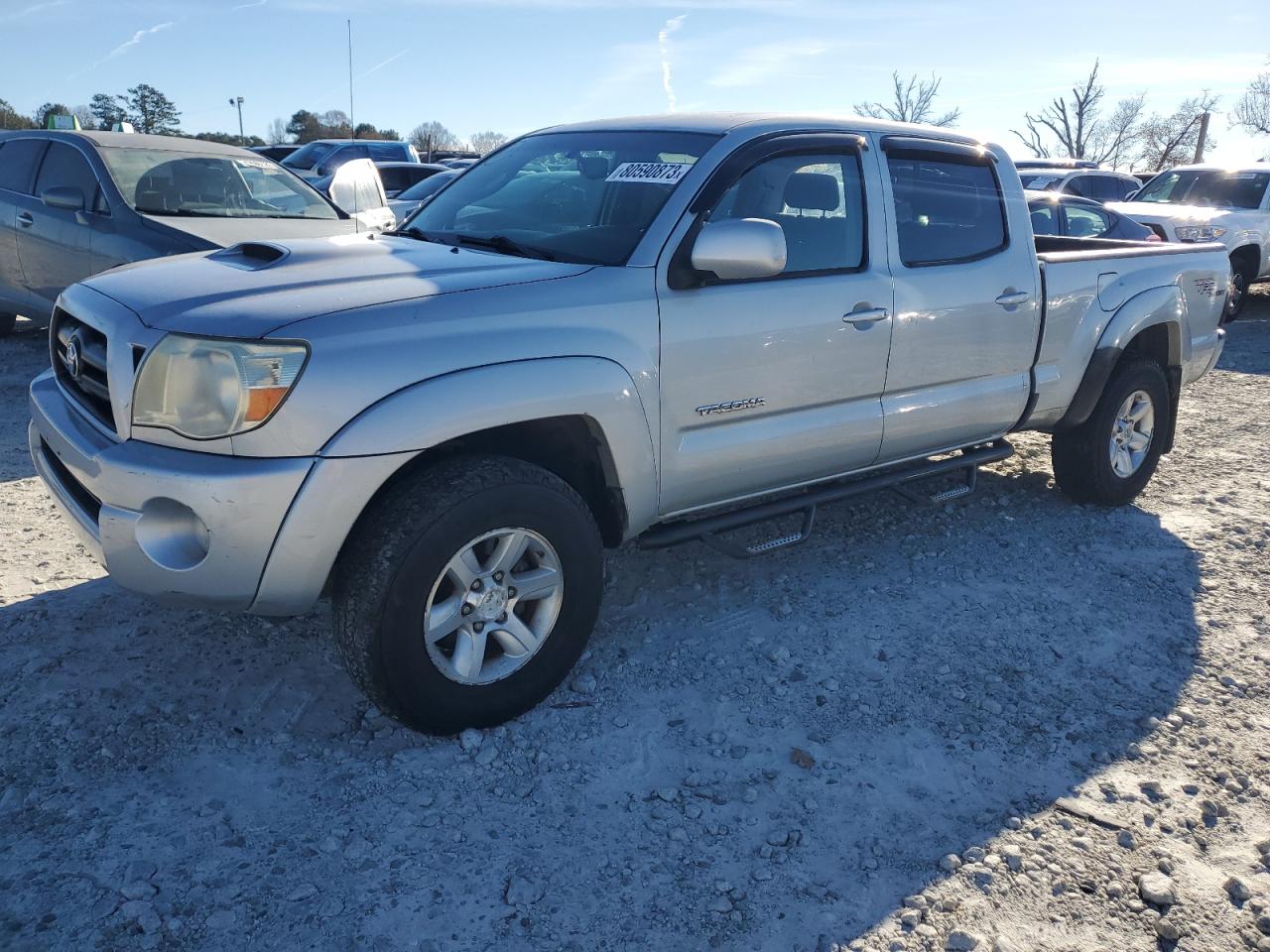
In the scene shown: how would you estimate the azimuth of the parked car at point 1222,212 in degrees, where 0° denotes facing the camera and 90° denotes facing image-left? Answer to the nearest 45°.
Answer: approximately 45°

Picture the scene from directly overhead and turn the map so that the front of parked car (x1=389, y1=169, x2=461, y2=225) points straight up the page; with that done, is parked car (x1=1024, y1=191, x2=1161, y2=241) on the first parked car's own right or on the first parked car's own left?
on the first parked car's own left

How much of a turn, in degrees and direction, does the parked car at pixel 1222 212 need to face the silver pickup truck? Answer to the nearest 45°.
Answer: approximately 45° to its left

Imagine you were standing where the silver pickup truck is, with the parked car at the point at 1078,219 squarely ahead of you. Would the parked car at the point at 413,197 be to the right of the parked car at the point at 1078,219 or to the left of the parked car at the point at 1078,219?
left

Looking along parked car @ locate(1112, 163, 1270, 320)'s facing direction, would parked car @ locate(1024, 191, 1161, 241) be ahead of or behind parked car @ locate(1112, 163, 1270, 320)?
ahead

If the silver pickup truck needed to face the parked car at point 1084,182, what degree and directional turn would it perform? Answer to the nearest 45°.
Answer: approximately 180°

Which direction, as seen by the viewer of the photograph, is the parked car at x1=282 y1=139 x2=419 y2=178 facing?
facing the viewer and to the left of the viewer

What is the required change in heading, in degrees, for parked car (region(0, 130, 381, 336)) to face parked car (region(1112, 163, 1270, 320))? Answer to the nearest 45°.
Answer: approximately 45° to its left

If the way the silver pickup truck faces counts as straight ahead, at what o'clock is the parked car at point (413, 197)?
The parked car is roughly at 4 o'clock from the silver pickup truck.

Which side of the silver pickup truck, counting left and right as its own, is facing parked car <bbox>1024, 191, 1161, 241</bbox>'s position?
back

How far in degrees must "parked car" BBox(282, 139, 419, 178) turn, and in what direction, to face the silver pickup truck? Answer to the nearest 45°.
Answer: approximately 45° to its left

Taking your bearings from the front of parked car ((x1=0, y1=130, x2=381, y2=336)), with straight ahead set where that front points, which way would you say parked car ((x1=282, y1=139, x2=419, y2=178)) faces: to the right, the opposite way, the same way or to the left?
to the right

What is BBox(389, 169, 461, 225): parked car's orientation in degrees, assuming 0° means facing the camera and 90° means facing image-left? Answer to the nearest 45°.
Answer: approximately 45°

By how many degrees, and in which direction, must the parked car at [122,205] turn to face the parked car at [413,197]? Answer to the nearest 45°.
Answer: approximately 90° to its left

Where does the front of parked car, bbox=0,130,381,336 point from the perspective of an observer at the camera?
facing the viewer and to the right of the viewer

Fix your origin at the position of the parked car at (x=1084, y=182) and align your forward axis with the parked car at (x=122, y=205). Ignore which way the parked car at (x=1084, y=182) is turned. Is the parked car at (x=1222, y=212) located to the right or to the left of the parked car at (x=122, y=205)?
left
